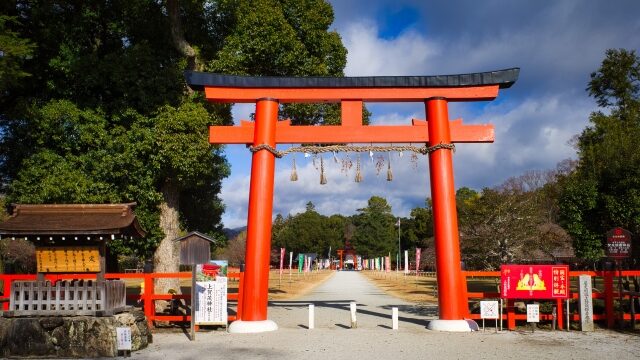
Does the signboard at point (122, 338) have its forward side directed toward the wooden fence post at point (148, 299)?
no

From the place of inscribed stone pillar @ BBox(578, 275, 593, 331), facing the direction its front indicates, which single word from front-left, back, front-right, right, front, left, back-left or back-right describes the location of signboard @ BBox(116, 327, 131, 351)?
front-right

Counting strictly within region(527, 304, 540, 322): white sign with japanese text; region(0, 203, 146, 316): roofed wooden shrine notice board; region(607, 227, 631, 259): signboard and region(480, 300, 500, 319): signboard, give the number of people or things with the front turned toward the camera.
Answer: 4

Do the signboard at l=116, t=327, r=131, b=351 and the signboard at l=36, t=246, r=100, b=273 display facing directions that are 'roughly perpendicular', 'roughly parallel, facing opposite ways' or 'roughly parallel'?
roughly parallel

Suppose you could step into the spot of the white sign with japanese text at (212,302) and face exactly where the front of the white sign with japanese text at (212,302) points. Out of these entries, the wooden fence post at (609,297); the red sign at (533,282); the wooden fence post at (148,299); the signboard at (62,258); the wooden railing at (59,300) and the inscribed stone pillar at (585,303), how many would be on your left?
3

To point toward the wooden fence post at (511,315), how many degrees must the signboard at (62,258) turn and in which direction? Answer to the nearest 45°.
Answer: approximately 90° to its left

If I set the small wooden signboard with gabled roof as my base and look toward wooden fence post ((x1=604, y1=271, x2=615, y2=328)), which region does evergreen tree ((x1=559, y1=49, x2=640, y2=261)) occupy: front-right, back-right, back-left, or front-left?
front-left

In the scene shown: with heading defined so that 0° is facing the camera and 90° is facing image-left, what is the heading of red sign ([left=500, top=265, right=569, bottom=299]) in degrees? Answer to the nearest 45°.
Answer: approximately 0°

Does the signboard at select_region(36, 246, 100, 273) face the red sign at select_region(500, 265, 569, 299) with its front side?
no

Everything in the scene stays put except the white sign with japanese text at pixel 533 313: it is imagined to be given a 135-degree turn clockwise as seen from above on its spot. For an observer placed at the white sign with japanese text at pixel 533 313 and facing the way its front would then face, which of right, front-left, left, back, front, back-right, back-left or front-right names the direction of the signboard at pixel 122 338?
left

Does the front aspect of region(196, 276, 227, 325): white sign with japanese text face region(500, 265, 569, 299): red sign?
no

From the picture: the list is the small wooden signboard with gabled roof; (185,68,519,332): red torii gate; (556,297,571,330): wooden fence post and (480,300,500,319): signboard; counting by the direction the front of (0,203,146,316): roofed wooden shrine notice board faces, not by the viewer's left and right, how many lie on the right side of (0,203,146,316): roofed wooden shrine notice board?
0

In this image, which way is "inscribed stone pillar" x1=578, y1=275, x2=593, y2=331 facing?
toward the camera

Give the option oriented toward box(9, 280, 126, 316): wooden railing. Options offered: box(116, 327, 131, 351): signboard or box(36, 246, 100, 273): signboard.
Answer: box(36, 246, 100, 273): signboard

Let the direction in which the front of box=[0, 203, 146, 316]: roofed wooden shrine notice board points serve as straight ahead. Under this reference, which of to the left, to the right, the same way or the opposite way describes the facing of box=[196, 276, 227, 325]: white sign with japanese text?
the same way

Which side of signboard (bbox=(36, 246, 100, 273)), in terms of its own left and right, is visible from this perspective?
front
